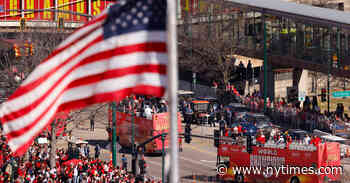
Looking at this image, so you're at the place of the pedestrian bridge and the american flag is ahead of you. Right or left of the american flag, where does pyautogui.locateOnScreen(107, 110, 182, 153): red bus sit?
right

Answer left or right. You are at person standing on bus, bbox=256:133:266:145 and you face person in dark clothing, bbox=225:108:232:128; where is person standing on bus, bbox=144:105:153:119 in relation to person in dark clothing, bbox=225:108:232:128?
left

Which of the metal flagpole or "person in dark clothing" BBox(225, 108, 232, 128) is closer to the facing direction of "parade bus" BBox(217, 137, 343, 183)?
the person in dark clothing

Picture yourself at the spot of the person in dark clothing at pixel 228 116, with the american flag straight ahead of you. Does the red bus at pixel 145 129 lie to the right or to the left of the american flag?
right

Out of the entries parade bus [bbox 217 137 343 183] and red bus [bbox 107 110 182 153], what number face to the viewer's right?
0

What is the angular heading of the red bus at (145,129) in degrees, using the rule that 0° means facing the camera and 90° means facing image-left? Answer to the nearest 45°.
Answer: approximately 135°

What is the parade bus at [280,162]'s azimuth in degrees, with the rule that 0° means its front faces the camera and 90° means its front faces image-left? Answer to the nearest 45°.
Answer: approximately 135°

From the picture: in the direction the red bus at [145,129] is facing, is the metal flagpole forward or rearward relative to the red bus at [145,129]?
rearward
